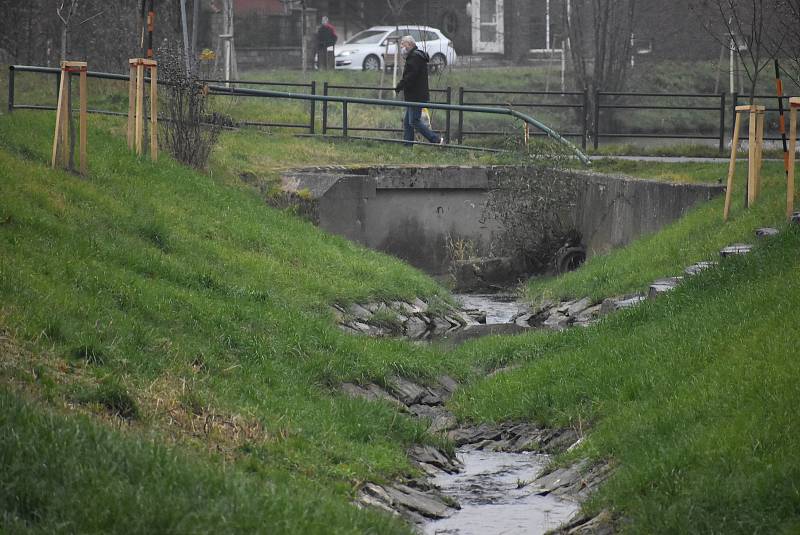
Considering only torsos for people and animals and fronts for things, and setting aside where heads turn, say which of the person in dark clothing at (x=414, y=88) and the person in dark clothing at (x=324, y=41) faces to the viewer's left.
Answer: the person in dark clothing at (x=414, y=88)

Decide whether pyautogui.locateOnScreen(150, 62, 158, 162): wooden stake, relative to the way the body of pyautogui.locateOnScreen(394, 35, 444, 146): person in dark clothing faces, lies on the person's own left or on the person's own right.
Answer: on the person's own left

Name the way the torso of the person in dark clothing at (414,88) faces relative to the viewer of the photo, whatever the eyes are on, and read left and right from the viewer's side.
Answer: facing to the left of the viewer
